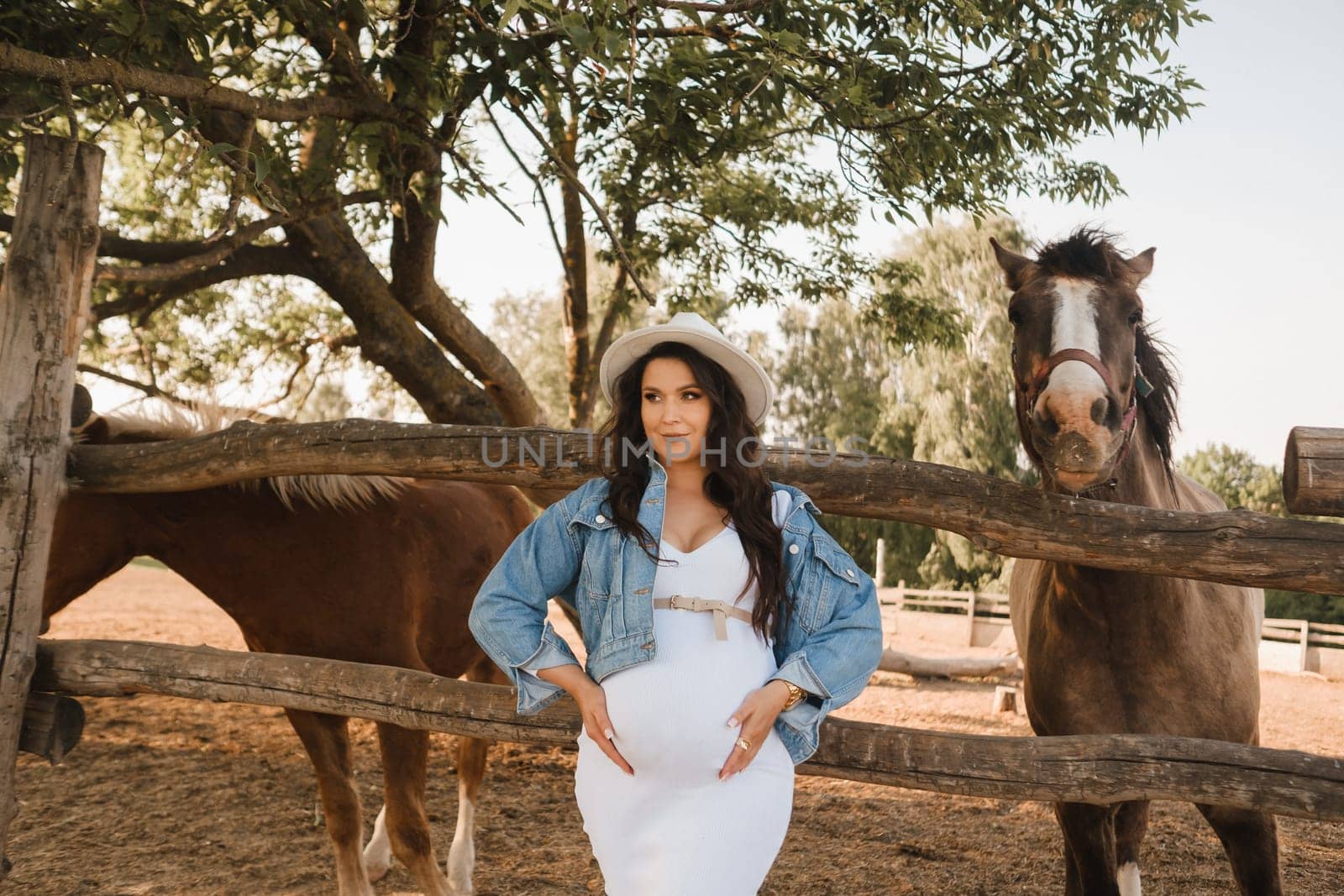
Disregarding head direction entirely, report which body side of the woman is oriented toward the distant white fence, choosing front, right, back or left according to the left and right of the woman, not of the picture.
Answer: back

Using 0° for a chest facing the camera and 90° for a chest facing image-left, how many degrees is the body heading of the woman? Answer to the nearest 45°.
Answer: approximately 0°

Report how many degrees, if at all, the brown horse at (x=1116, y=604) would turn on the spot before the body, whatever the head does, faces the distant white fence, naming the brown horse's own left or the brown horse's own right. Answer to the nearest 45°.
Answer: approximately 180°

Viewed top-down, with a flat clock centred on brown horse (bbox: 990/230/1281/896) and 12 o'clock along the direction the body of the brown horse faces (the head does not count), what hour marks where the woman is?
The woman is roughly at 1 o'clock from the brown horse.

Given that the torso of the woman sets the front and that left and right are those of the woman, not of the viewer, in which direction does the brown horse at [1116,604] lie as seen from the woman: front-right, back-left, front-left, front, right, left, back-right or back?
back-left

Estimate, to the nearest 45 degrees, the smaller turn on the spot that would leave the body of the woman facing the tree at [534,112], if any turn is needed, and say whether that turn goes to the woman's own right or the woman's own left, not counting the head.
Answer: approximately 180°

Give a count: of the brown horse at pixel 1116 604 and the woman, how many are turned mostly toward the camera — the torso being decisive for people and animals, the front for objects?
2

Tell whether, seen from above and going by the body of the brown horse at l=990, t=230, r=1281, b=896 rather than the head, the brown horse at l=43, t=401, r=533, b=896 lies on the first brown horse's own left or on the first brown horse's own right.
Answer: on the first brown horse's own right

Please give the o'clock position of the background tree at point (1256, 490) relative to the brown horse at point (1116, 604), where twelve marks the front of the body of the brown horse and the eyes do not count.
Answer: The background tree is roughly at 6 o'clock from the brown horse.
